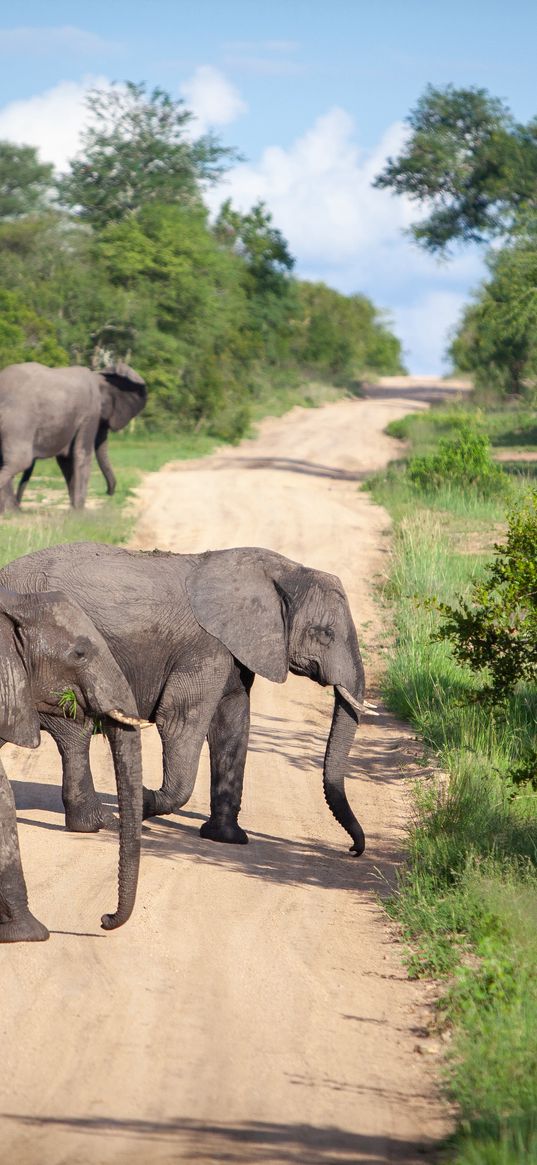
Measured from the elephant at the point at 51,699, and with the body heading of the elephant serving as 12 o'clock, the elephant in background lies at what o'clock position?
The elephant in background is roughly at 9 o'clock from the elephant.

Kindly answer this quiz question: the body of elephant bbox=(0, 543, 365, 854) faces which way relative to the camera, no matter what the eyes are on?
to the viewer's right

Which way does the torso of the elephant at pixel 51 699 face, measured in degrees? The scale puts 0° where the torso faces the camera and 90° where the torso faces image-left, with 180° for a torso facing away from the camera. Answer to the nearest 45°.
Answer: approximately 270°

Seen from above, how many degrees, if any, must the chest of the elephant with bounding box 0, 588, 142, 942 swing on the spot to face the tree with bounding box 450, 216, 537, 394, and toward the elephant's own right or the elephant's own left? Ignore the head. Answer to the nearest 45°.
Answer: approximately 90° to the elephant's own left

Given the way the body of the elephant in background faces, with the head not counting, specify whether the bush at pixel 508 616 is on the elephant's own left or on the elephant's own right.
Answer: on the elephant's own right

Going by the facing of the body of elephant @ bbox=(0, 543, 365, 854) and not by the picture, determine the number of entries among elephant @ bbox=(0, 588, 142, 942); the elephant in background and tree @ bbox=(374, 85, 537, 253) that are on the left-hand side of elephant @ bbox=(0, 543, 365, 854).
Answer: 2

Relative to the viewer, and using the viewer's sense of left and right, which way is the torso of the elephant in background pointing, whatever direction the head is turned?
facing away from the viewer and to the right of the viewer

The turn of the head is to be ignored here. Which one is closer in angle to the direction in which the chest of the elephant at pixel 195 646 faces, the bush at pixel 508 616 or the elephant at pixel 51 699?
the bush

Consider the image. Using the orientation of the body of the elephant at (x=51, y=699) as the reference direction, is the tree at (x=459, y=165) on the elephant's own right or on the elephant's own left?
on the elephant's own left

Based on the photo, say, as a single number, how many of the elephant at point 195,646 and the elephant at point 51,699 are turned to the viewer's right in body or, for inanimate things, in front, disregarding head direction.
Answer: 2
